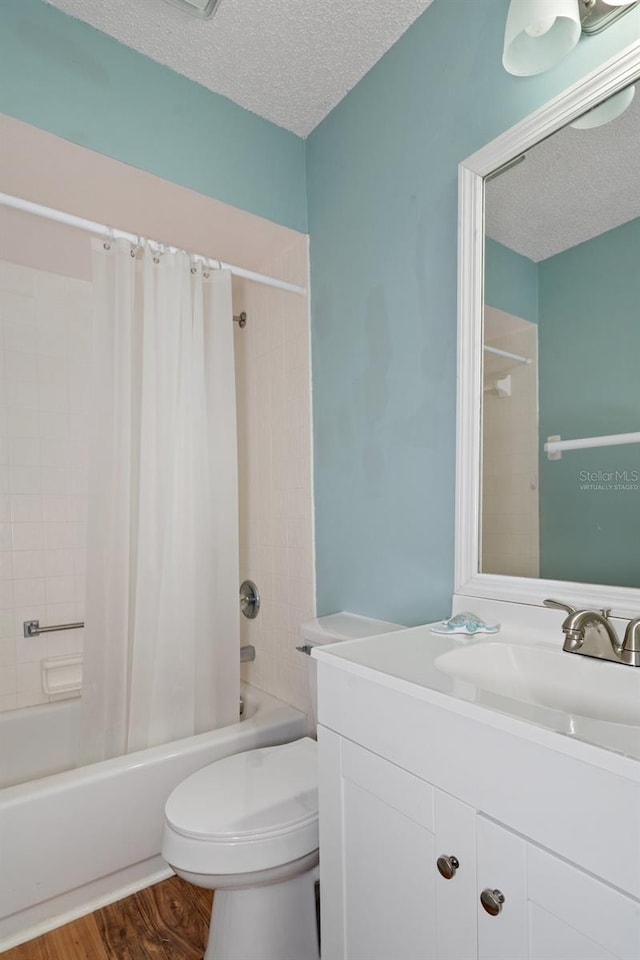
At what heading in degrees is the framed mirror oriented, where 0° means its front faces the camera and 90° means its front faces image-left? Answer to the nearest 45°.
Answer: approximately 45°

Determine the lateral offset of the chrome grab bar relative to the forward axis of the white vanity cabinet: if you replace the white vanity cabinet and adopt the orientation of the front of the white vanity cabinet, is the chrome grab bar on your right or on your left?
on your right

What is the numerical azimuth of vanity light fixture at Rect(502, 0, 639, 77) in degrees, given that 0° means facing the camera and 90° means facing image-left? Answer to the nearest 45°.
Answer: approximately 45°

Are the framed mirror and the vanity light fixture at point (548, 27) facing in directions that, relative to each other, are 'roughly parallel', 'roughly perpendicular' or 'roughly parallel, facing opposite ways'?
roughly parallel

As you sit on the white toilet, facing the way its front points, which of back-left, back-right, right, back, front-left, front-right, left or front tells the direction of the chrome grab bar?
right

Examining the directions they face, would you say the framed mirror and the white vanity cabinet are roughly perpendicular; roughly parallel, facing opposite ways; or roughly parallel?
roughly parallel

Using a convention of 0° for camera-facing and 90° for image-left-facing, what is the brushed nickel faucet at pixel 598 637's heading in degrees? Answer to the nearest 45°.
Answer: approximately 45°

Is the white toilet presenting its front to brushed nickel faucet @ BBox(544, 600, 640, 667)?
no

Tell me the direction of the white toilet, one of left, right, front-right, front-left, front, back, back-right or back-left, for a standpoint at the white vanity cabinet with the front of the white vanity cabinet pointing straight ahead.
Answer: right
